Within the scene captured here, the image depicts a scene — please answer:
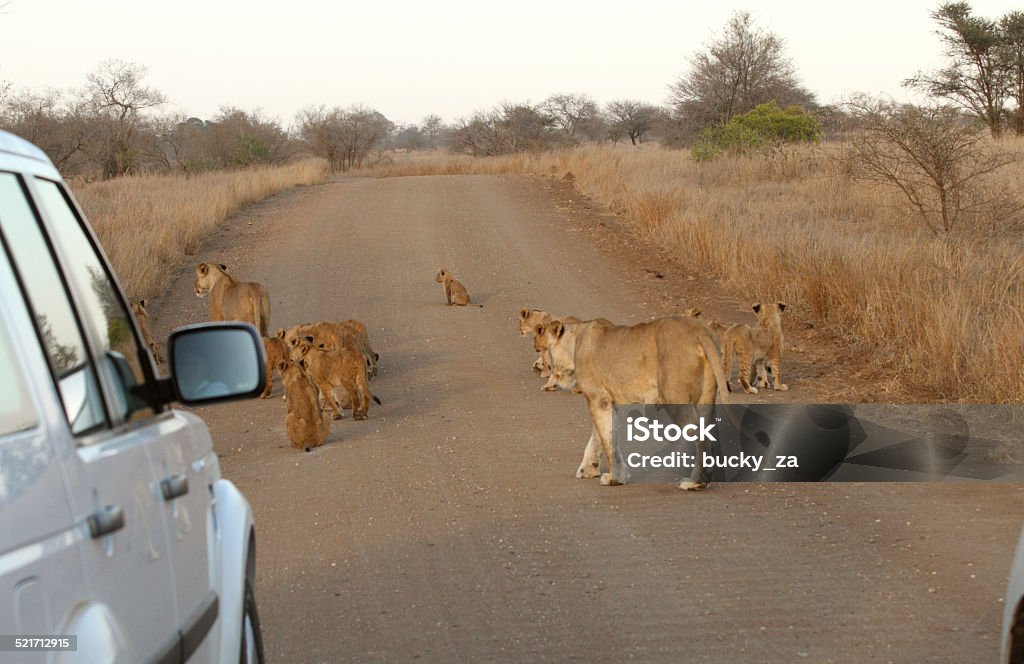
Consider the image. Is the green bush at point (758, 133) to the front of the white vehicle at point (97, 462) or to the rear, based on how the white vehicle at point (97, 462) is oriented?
to the front

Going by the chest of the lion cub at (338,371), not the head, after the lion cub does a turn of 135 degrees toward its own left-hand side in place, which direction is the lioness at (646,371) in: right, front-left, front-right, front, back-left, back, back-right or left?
front-left

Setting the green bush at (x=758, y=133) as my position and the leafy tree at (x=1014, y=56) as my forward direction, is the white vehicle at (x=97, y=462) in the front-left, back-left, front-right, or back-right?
back-right

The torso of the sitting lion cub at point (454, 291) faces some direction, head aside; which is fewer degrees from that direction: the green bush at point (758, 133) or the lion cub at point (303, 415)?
the lion cub

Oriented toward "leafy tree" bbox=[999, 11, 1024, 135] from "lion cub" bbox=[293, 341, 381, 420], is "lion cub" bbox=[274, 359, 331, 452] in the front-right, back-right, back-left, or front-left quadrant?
back-right

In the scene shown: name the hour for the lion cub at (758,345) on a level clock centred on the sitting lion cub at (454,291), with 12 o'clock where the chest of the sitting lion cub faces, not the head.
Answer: The lion cub is roughly at 8 o'clock from the sitting lion cub.

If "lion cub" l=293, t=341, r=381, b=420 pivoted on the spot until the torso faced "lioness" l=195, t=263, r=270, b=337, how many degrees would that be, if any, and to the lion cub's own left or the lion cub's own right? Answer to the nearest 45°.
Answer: approximately 45° to the lion cub's own right

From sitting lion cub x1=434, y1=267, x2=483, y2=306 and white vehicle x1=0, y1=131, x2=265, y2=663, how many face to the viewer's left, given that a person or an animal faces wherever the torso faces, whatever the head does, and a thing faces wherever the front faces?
1

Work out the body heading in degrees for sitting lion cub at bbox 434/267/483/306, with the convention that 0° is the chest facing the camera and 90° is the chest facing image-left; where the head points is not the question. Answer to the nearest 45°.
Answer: approximately 90°

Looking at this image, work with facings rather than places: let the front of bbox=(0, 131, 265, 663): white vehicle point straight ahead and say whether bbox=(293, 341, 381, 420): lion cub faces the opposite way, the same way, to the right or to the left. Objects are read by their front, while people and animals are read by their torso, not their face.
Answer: to the left

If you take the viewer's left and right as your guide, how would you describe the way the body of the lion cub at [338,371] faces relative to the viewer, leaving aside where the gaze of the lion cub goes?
facing away from the viewer and to the left of the viewer

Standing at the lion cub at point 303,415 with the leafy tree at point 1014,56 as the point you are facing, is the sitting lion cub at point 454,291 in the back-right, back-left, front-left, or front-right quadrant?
front-left

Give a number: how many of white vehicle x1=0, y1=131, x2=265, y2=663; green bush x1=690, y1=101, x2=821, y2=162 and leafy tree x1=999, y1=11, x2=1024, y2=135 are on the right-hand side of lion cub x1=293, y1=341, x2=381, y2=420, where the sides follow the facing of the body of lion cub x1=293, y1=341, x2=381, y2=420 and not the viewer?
2

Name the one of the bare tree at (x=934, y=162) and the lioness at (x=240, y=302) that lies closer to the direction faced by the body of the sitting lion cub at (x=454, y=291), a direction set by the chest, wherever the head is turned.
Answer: the lioness

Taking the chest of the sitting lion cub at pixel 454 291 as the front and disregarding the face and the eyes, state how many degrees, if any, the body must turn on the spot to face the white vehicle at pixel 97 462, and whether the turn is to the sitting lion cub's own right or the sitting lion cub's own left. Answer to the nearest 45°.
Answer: approximately 90° to the sitting lion cub's own left

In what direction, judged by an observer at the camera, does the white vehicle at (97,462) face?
facing away from the viewer and to the right of the viewer
